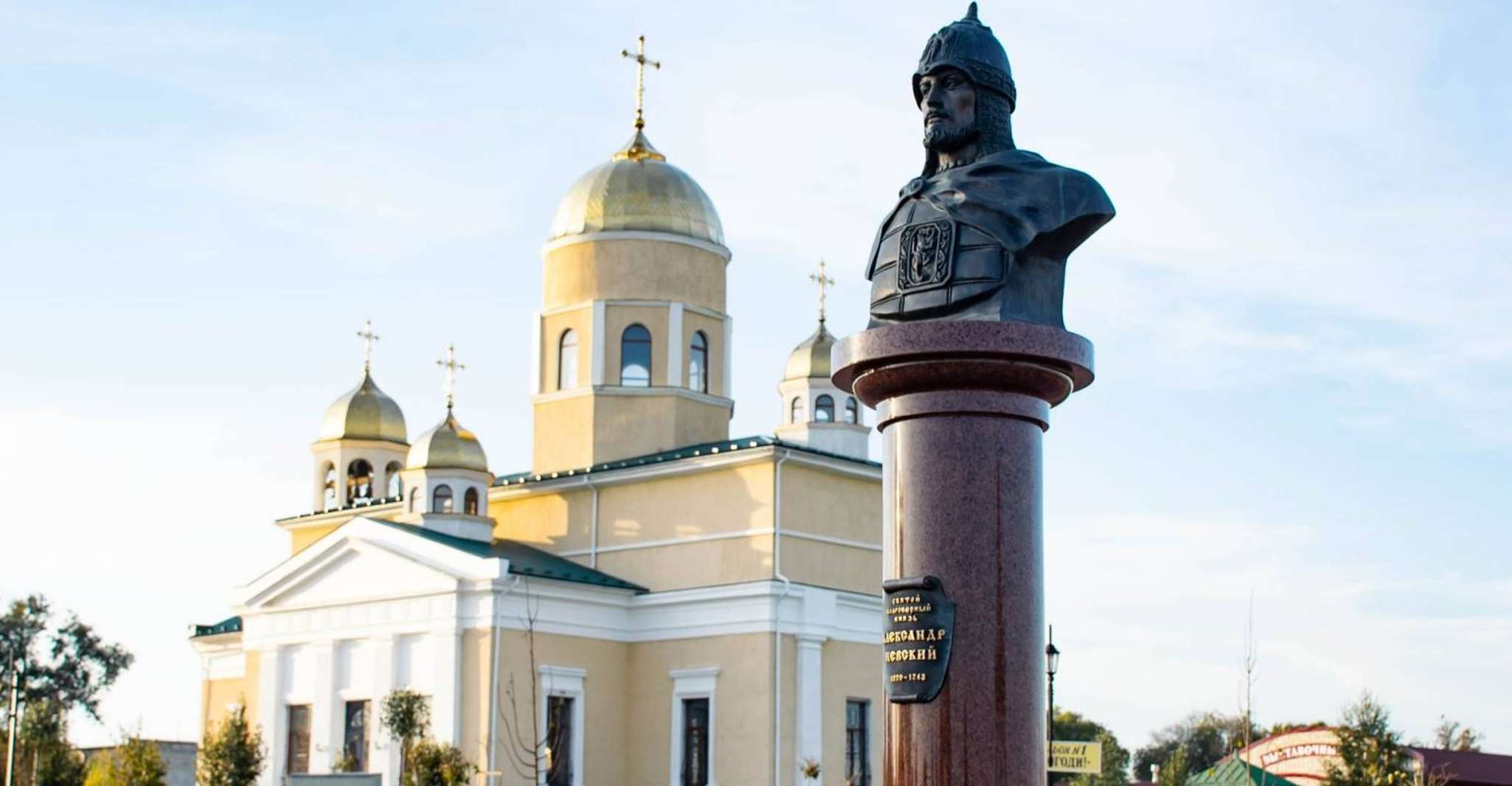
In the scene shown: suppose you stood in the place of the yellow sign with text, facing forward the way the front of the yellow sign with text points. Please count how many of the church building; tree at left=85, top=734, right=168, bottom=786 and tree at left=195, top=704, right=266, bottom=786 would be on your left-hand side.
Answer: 0

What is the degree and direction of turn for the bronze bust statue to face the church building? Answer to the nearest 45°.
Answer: approximately 135° to its right

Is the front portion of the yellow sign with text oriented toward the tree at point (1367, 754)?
no

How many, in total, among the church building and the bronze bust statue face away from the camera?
0

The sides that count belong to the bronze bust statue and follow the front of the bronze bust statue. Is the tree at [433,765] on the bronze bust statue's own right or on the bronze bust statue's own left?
on the bronze bust statue's own right

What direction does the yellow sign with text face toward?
toward the camera

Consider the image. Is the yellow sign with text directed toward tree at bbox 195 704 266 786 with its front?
no

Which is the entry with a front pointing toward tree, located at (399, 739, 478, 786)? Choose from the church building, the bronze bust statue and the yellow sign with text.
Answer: the church building

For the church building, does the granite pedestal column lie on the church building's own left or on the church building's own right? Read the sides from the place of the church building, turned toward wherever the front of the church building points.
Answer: on the church building's own left

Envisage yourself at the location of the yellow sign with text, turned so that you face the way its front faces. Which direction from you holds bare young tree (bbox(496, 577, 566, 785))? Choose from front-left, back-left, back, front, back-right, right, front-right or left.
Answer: back-right

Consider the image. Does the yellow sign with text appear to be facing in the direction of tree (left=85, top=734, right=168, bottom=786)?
no

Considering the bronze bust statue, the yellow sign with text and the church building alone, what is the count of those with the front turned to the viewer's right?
0

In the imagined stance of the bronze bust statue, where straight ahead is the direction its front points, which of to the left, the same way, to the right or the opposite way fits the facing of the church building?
the same way

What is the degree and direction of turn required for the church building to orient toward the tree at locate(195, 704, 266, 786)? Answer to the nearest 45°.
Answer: approximately 45° to its right

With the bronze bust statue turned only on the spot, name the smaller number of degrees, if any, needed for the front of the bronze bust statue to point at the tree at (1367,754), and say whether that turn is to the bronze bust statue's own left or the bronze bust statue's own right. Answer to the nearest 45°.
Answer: approximately 135° to the bronze bust statue's own right

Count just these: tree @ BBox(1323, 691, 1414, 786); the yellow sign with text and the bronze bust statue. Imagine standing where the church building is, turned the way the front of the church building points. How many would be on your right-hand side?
0
